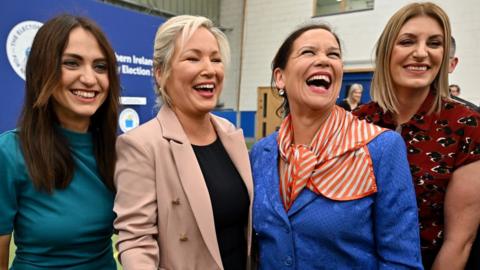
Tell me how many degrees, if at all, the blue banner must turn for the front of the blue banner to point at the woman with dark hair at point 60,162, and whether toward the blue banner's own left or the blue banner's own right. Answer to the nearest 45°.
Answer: approximately 45° to the blue banner's own right

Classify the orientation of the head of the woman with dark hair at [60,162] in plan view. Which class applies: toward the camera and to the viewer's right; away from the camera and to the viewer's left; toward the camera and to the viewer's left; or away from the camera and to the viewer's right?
toward the camera and to the viewer's right

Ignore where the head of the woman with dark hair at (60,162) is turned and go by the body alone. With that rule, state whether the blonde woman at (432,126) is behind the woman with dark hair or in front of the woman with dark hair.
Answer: in front

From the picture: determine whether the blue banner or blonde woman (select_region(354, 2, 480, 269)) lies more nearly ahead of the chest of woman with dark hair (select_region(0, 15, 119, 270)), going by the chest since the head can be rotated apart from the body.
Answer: the blonde woman

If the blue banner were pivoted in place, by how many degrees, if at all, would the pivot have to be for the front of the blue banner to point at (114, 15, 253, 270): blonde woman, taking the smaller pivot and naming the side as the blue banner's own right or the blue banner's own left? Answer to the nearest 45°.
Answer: approximately 45° to the blue banner's own right

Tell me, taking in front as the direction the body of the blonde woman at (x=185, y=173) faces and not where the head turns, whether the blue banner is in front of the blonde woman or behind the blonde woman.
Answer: behind

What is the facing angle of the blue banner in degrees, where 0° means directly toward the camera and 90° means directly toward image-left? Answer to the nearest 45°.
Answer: approximately 315°
